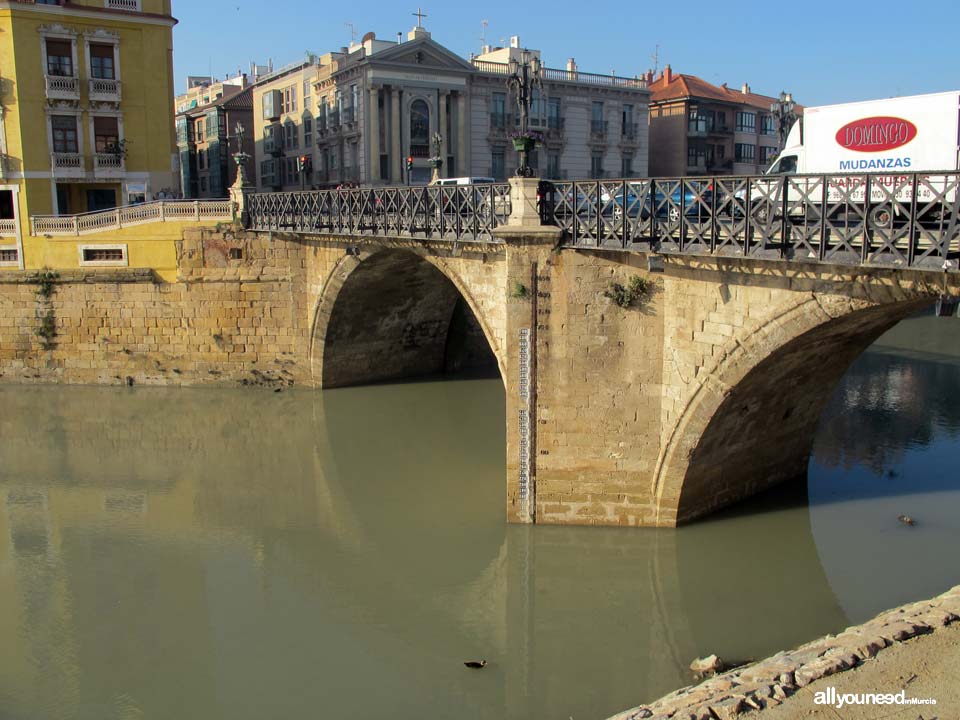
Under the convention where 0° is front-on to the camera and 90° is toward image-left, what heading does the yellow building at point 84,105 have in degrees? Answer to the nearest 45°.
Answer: approximately 0°

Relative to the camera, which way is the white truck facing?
to the viewer's left

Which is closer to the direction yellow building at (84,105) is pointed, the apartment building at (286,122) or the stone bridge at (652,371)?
the stone bridge

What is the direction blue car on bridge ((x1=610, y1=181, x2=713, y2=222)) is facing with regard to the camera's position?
facing away from the viewer and to the left of the viewer

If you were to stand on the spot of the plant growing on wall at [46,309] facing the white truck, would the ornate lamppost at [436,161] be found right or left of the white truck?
left

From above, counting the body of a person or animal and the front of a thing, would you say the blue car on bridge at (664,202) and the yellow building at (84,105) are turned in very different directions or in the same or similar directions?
very different directions

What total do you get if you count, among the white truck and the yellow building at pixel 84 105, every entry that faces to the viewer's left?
1
